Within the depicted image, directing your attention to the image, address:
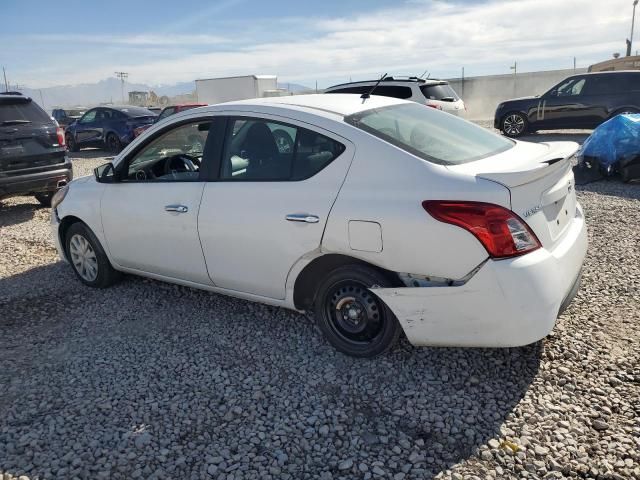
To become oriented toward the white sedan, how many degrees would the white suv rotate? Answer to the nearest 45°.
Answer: approximately 135° to its left

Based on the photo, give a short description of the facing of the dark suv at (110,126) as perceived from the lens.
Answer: facing away from the viewer and to the left of the viewer

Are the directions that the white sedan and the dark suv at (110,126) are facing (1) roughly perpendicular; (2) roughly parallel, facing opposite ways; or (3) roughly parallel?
roughly parallel

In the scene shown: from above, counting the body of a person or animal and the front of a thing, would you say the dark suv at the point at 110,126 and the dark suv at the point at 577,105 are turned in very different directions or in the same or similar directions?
same or similar directions

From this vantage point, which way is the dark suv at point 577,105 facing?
to the viewer's left

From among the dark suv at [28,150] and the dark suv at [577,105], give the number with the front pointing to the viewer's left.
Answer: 1

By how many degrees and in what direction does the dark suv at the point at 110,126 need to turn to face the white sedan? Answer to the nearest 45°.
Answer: approximately 135° to its left

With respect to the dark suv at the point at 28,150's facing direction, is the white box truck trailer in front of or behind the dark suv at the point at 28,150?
in front

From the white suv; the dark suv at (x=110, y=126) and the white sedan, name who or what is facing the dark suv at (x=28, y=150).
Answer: the white sedan

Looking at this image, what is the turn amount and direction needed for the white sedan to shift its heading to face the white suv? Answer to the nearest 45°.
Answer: approximately 45° to its right

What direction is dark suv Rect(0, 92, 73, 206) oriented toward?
away from the camera

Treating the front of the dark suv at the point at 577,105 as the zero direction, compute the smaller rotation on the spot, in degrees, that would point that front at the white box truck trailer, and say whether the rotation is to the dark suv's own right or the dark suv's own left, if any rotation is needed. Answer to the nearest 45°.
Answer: approximately 45° to the dark suv's own right

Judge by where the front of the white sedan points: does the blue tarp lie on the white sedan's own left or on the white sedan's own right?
on the white sedan's own right

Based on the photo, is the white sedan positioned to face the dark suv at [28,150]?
yes

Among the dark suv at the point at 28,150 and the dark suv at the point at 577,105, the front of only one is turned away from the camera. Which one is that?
the dark suv at the point at 28,150
